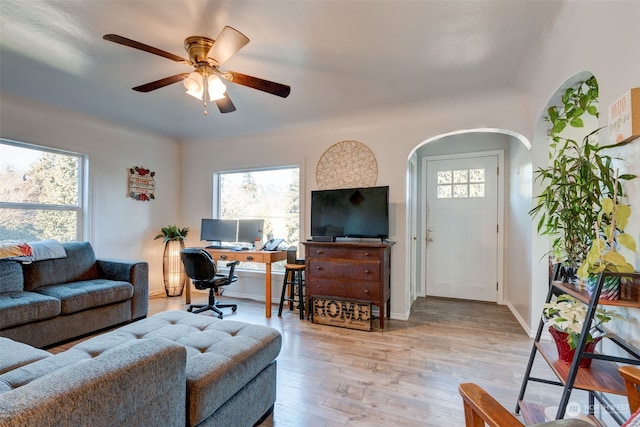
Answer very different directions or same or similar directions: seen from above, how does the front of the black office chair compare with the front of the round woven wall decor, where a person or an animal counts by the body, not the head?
very different directions

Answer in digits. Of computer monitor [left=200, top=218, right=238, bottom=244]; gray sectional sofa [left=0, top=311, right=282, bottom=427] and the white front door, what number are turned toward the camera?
2

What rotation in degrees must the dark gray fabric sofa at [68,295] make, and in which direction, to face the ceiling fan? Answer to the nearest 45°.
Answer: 0° — it already faces it

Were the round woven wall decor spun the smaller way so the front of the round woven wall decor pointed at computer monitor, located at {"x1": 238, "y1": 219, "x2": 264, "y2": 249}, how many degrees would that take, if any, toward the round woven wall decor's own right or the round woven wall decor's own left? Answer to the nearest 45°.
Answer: approximately 90° to the round woven wall decor's own right

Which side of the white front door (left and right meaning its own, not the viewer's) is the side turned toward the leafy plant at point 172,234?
right

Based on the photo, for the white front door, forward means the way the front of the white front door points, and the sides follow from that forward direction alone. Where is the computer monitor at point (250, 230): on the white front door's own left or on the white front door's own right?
on the white front door's own right

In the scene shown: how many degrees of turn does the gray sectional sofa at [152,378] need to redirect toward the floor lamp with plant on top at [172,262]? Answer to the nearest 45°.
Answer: approximately 45° to its left

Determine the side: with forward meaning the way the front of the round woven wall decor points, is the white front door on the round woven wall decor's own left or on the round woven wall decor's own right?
on the round woven wall decor's own left
